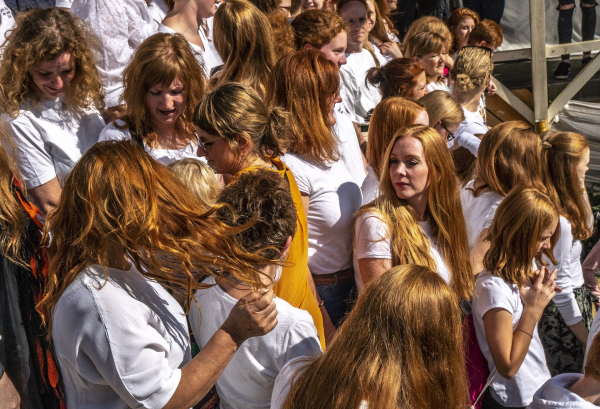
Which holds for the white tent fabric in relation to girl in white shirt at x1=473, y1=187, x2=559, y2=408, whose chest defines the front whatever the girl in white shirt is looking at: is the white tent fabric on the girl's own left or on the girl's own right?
on the girl's own left

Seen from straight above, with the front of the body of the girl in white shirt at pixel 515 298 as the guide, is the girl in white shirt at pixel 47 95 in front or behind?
behind

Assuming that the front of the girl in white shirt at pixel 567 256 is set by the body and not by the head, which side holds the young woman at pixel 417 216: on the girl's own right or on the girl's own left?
on the girl's own right
